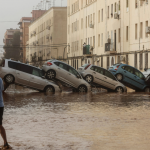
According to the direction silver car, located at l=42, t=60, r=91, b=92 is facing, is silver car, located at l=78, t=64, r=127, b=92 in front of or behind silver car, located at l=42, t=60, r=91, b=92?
in front

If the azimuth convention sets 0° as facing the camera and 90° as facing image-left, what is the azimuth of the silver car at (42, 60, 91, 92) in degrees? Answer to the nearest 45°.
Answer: approximately 270°

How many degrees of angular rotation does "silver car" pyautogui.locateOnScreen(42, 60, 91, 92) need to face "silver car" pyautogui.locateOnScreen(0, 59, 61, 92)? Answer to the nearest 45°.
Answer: approximately 135° to its right
